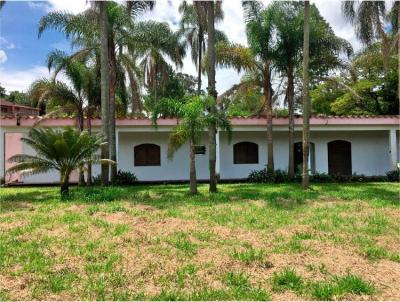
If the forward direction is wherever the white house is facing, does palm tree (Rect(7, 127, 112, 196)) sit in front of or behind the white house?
in front

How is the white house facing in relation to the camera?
toward the camera

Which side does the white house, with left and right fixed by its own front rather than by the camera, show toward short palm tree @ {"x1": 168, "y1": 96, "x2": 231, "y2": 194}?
front
